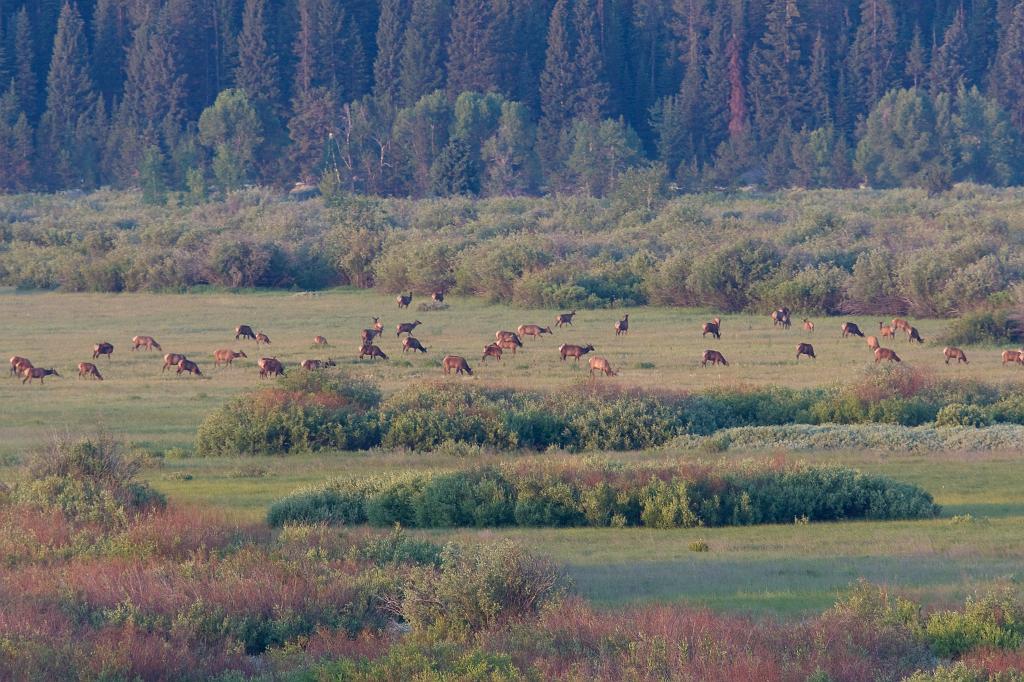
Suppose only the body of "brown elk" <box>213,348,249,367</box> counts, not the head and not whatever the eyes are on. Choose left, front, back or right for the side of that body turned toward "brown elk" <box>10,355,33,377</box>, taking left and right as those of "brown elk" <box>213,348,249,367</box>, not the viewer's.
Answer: back

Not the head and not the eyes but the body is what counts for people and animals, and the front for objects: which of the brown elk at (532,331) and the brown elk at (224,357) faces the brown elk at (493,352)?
the brown elk at (224,357)

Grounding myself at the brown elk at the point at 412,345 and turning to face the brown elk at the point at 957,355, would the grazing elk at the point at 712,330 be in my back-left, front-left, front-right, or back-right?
front-left

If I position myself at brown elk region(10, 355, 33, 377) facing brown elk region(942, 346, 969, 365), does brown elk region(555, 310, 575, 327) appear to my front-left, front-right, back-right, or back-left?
front-left

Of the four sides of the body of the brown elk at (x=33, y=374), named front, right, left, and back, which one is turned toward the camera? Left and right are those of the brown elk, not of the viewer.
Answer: right

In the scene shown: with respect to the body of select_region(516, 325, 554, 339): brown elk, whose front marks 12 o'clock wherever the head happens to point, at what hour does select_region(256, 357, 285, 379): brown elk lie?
select_region(256, 357, 285, 379): brown elk is roughly at 4 o'clock from select_region(516, 325, 554, 339): brown elk.

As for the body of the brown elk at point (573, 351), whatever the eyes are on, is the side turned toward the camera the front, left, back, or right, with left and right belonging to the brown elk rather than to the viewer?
right

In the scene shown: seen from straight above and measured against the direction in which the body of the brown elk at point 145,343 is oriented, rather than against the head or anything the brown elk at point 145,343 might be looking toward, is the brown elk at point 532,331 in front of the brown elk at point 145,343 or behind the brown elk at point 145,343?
in front

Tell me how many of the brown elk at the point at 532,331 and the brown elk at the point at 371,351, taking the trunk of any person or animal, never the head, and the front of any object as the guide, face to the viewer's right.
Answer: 2

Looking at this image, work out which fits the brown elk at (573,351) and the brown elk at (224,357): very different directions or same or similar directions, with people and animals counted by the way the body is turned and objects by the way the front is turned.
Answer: same or similar directions

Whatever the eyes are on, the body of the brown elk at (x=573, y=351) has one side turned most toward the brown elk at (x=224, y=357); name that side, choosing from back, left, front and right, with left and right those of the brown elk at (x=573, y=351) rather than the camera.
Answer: back

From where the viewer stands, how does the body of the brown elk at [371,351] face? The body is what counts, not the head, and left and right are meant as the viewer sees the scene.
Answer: facing to the right of the viewer
